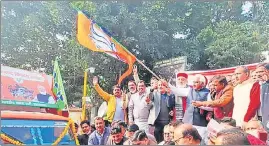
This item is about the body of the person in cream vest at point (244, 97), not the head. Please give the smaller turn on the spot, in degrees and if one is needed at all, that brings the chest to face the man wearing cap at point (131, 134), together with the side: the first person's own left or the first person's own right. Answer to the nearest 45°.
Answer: approximately 45° to the first person's own right

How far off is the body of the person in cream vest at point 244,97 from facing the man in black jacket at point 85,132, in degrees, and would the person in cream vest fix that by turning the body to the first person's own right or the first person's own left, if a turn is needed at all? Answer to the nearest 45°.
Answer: approximately 45° to the first person's own right

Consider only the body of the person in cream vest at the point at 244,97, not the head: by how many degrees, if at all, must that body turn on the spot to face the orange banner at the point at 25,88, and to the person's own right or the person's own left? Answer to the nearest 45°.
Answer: approximately 45° to the person's own right

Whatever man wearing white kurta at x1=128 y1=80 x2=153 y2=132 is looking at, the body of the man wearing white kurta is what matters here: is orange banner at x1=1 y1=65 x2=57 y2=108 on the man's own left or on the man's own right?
on the man's own right

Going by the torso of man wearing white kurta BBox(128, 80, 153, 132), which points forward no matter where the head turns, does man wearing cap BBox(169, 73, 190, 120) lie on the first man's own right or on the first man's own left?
on the first man's own left

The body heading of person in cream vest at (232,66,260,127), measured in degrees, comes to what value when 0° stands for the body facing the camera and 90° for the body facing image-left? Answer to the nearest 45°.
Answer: approximately 45°
